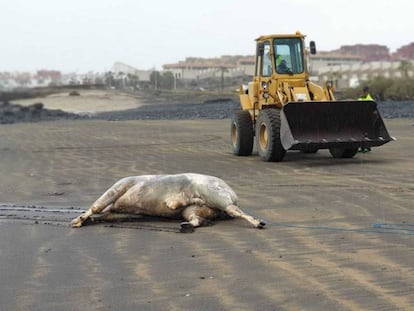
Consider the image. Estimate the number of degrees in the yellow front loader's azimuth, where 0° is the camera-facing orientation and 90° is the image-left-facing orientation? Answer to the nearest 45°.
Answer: approximately 315°

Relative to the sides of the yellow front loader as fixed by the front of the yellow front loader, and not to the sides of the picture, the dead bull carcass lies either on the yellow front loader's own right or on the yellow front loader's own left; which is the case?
on the yellow front loader's own right
